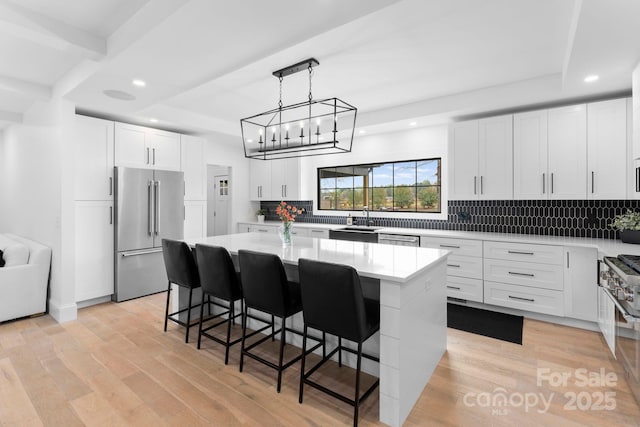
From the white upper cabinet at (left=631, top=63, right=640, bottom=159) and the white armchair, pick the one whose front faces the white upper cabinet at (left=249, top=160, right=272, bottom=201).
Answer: the white upper cabinet at (left=631, top=63, right=640, bottom=159)

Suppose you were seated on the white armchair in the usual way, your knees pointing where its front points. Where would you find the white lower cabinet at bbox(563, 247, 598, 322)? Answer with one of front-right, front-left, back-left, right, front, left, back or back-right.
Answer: left

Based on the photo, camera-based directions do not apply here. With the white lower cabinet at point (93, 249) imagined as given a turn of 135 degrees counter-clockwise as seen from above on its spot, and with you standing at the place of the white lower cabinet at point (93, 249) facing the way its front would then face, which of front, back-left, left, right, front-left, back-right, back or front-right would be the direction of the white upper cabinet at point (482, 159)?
back-right

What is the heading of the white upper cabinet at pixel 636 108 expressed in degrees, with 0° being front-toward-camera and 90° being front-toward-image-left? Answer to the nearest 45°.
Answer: approximately 90°

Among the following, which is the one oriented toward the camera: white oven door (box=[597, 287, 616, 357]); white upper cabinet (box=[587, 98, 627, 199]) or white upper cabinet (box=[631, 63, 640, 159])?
white upper cabinet (box=[587, 98, 627, 199])

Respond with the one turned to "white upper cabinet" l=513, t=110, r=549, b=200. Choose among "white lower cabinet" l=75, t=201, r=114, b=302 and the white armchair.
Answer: the white lower cabinet

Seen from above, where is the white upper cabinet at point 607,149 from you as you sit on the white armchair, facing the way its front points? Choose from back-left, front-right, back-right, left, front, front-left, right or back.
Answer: left

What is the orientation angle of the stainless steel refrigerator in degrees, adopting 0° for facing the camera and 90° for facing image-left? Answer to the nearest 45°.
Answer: approximately 315°

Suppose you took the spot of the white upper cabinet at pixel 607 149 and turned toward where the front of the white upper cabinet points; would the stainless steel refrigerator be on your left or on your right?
on your right

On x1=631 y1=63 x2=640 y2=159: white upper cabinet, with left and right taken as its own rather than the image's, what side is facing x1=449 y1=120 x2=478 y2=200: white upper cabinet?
front

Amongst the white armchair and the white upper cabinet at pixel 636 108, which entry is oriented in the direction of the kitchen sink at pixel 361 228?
the white upper cabinet

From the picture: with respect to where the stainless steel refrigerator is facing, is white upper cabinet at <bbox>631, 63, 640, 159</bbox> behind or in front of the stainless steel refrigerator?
in front
